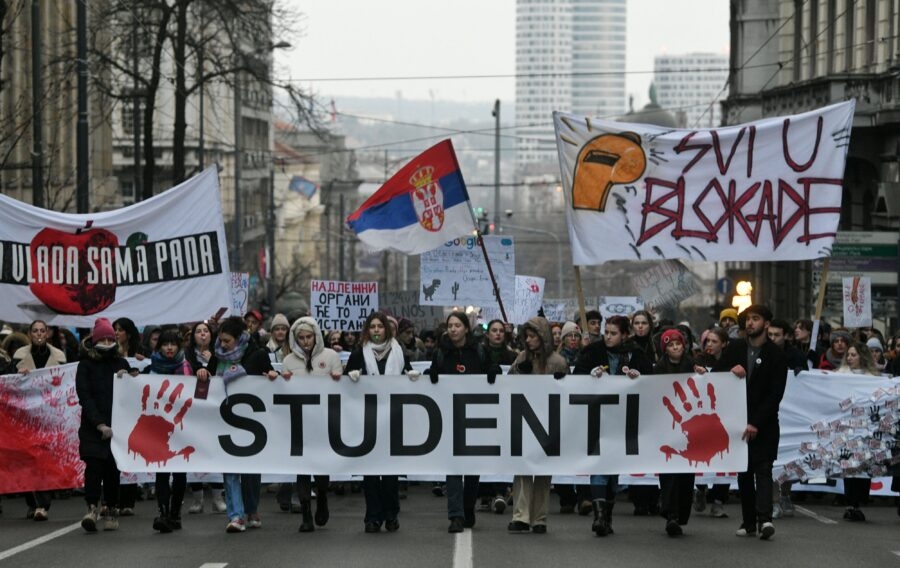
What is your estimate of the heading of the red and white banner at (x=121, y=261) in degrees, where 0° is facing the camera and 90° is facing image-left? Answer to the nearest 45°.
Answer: approximately 0°

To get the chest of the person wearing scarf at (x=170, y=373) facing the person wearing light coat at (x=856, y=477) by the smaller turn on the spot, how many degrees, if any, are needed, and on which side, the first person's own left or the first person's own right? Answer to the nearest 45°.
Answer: approximately 90° to the first person's own left

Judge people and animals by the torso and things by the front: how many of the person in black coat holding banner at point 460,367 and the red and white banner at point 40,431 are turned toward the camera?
2

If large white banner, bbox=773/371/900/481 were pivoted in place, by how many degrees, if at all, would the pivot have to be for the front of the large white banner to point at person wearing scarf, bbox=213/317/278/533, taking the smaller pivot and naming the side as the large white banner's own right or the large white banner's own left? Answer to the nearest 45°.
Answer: approximately 45° to the large white banner's own right

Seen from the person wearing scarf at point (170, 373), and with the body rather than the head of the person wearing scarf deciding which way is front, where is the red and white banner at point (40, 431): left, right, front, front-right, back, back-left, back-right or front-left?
back-right

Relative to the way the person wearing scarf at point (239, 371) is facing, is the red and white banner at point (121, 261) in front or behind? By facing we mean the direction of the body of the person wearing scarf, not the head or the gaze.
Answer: behind
